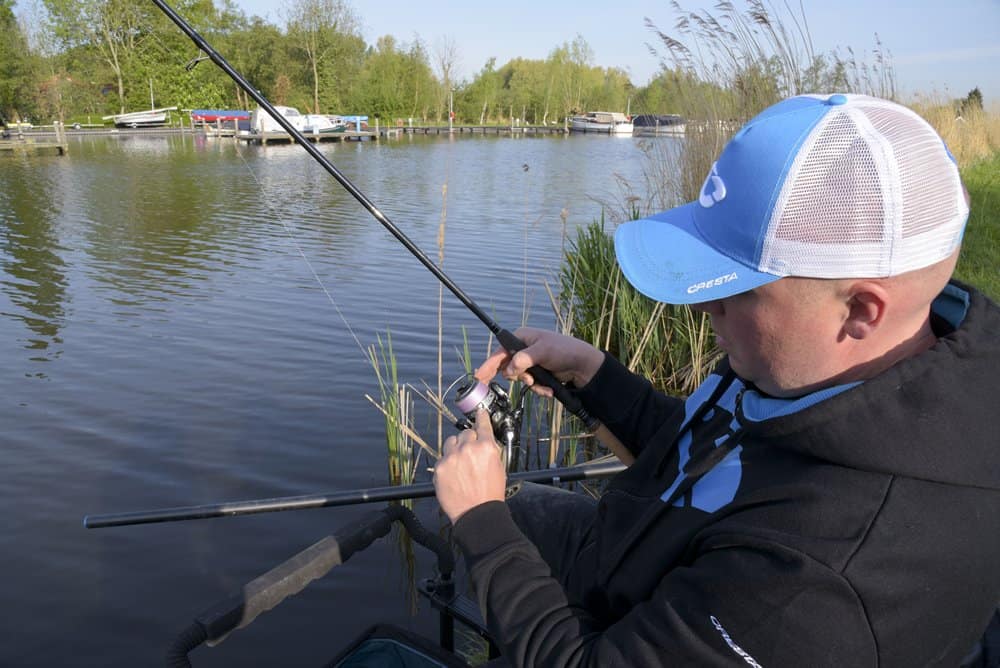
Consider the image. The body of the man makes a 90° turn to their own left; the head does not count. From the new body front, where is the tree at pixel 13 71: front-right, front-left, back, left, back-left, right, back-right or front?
back-right

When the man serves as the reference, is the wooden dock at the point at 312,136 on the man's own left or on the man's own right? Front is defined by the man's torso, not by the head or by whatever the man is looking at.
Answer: on the man's own right

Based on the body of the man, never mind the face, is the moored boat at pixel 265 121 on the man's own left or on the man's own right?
on the man's own right

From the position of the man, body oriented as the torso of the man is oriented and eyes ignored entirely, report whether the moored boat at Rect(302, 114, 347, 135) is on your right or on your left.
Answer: on your right

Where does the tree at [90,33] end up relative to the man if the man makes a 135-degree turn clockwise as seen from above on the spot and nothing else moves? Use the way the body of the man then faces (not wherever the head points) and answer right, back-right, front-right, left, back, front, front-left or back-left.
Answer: left

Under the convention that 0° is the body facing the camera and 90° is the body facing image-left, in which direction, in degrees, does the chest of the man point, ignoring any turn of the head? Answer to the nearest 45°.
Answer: approximately 90°

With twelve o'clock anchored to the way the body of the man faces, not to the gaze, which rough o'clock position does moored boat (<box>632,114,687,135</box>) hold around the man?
The moored boat is roughly at 3 o'clock from the man.

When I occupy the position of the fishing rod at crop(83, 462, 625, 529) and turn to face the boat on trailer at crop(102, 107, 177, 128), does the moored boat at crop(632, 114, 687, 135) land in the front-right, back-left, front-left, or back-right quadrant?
front-right

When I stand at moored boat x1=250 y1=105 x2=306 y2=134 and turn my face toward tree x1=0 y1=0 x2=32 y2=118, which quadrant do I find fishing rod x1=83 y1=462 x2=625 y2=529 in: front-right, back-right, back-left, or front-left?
back-left

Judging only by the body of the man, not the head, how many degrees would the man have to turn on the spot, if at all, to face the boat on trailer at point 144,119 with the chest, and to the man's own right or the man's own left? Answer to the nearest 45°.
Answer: approximately 45° to the man's own right
